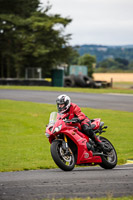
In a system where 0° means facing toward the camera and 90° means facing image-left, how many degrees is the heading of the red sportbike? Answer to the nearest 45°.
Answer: approximately 45°

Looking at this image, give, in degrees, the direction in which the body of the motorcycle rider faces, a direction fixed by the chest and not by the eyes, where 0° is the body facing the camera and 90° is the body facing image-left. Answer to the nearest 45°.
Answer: approximately 45°
